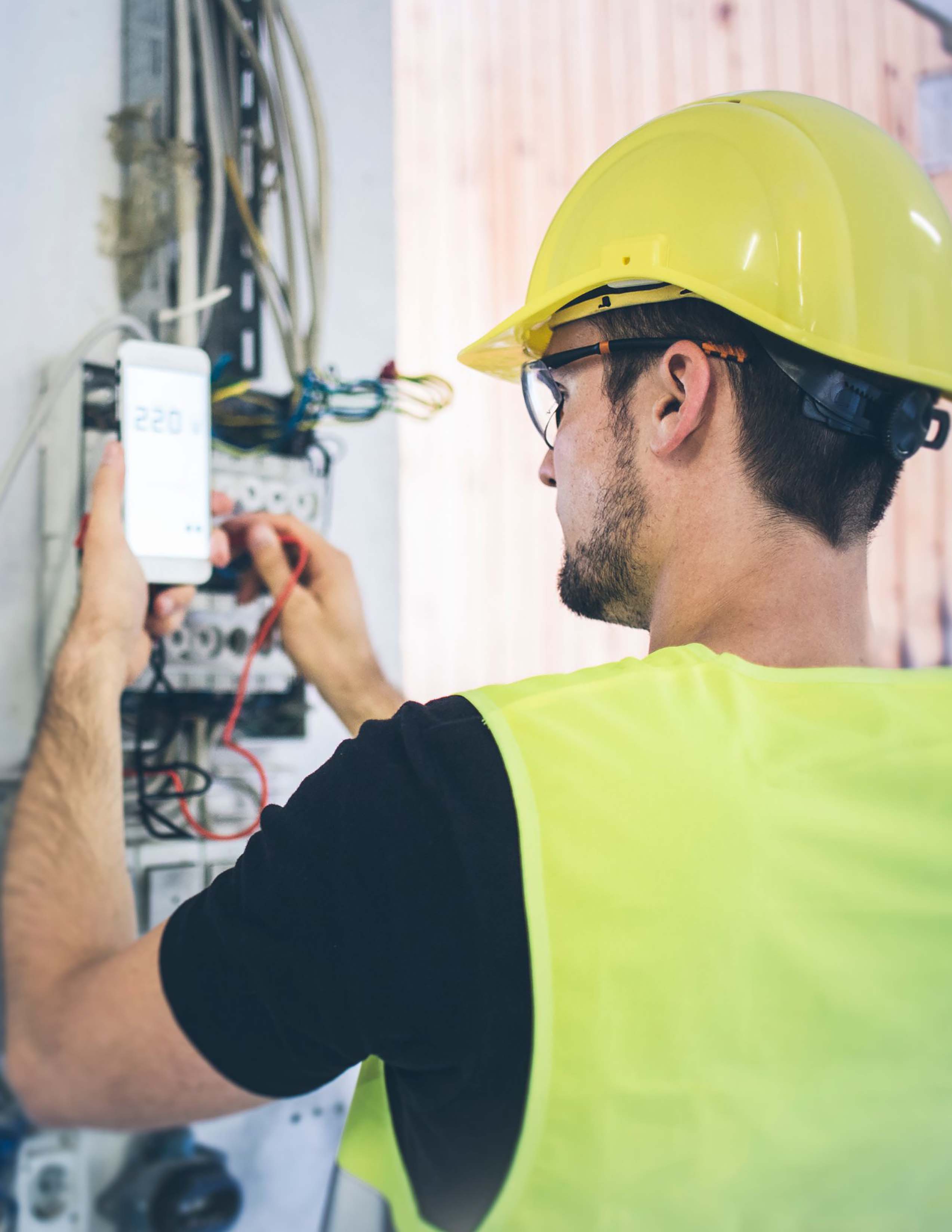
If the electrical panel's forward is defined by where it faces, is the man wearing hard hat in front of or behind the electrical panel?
in front

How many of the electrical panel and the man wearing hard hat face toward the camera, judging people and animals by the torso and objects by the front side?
1

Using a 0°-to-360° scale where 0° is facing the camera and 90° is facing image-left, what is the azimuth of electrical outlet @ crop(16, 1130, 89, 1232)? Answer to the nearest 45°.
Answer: approximately 0°

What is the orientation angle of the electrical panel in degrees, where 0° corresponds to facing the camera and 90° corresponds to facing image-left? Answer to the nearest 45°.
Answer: approximately 0°

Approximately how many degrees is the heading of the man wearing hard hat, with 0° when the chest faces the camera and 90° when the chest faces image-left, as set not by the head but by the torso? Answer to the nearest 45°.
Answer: approximately 135°

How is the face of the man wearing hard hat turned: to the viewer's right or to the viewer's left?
to the viewer's left

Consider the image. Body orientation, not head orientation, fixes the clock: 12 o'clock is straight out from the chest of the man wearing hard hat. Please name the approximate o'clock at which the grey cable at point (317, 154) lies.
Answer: The grey cable is roughly at 1 o'clock from the man wearing hard hat.
